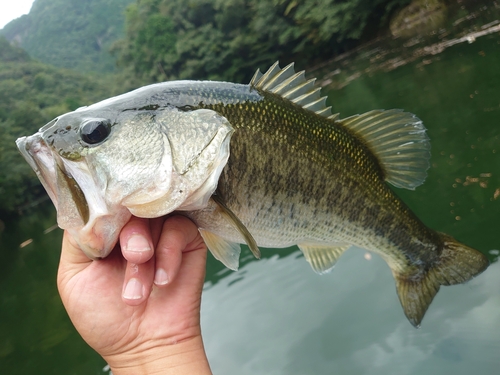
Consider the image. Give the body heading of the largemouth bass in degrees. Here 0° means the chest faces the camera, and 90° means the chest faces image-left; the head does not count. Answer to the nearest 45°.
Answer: approximately 90°
